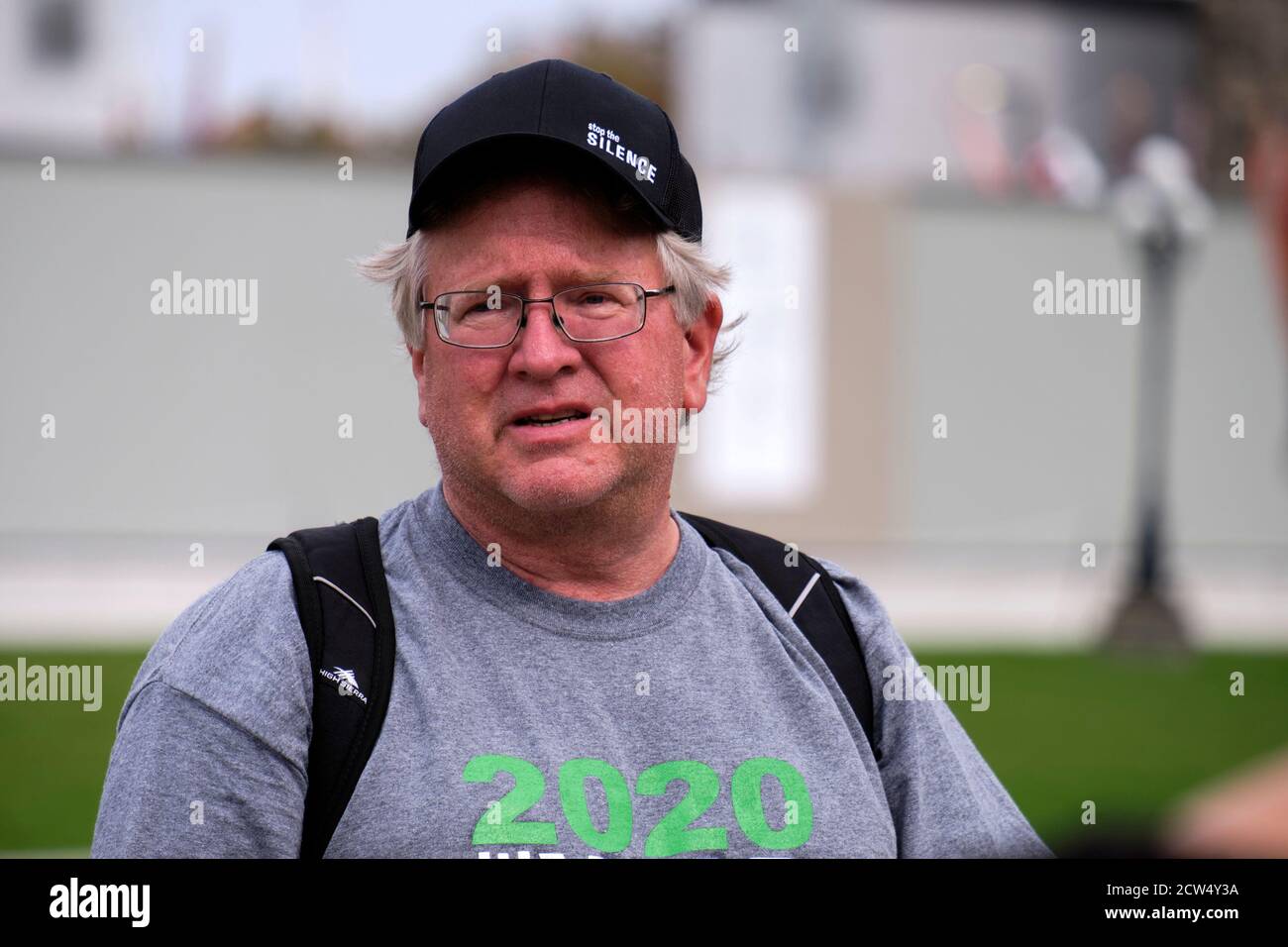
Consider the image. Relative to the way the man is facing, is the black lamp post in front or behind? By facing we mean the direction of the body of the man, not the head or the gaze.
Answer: behind

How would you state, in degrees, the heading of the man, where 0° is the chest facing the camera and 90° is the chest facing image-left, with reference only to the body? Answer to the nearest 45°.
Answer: approximately 0°
